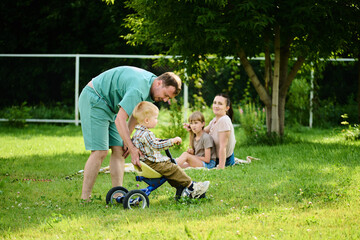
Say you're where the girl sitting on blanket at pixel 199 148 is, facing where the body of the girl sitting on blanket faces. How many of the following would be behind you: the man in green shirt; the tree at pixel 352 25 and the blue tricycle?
1

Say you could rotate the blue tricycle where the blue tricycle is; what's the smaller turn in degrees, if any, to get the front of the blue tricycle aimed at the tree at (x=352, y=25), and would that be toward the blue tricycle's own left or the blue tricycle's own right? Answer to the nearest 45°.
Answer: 0° — it already faces it

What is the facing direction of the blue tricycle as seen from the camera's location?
facing away from the viewer and to the right of the viewer

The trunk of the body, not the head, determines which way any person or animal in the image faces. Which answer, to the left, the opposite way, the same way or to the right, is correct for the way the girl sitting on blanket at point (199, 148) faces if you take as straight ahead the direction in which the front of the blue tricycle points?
the opposite way

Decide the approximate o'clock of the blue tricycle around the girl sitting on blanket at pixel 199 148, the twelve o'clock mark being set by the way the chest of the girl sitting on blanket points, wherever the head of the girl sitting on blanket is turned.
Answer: The blue tricycle is roughly at 11 o'clock from the girl sitting on blanket.

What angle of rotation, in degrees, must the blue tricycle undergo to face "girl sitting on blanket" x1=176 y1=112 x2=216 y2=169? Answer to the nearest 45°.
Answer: approximately 45° to its left

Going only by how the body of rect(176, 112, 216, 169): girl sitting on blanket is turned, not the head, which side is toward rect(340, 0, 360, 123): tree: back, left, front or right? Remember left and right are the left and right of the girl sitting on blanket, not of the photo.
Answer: back
